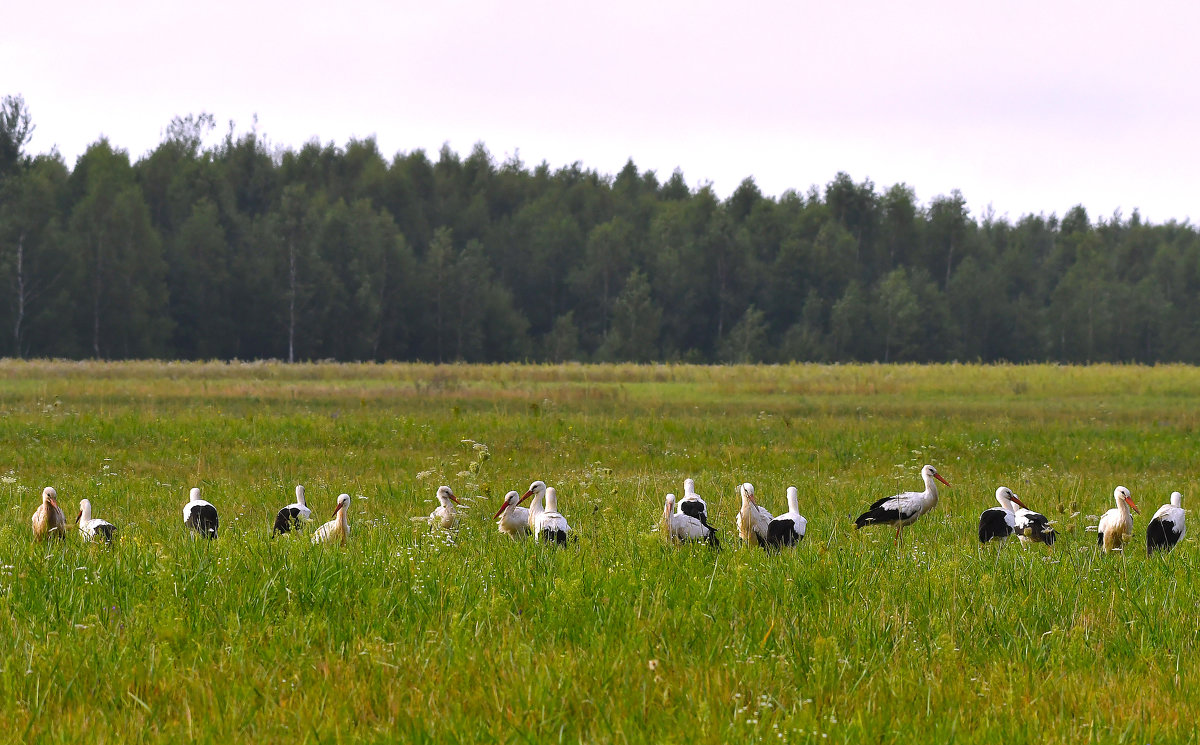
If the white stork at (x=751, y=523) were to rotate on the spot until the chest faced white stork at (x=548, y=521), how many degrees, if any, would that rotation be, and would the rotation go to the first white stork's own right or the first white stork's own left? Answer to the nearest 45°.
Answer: approximately 45° to the first white stork's own right

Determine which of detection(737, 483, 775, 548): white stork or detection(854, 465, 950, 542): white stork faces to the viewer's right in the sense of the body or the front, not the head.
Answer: detection(854, 465, 950, 542): white stork

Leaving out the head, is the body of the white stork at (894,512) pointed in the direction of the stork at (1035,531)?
yes

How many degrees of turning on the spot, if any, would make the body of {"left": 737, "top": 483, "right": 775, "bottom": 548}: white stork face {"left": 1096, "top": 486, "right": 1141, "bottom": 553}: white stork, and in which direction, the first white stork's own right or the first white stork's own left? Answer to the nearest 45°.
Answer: approximately 135° to the first white stork's own left

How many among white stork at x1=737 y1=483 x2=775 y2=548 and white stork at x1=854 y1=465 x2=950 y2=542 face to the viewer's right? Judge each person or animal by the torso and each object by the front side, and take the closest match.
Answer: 1

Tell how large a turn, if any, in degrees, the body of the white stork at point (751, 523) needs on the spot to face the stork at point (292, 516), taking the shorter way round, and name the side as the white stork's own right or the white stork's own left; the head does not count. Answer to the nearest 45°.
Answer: approximately 45° to the white stork's own right

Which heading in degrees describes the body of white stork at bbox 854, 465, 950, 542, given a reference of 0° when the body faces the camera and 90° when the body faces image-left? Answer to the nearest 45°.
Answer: approximately 270°

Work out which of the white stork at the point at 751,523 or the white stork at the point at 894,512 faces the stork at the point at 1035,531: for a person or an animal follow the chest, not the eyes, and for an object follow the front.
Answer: the white stork at the point at 894,512

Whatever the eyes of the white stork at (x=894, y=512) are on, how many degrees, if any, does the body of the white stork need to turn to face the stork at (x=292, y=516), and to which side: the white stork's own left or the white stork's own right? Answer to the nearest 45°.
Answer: approximately 180°

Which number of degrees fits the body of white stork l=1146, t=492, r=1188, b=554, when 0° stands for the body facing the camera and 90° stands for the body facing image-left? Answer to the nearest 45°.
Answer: approximately 225°
